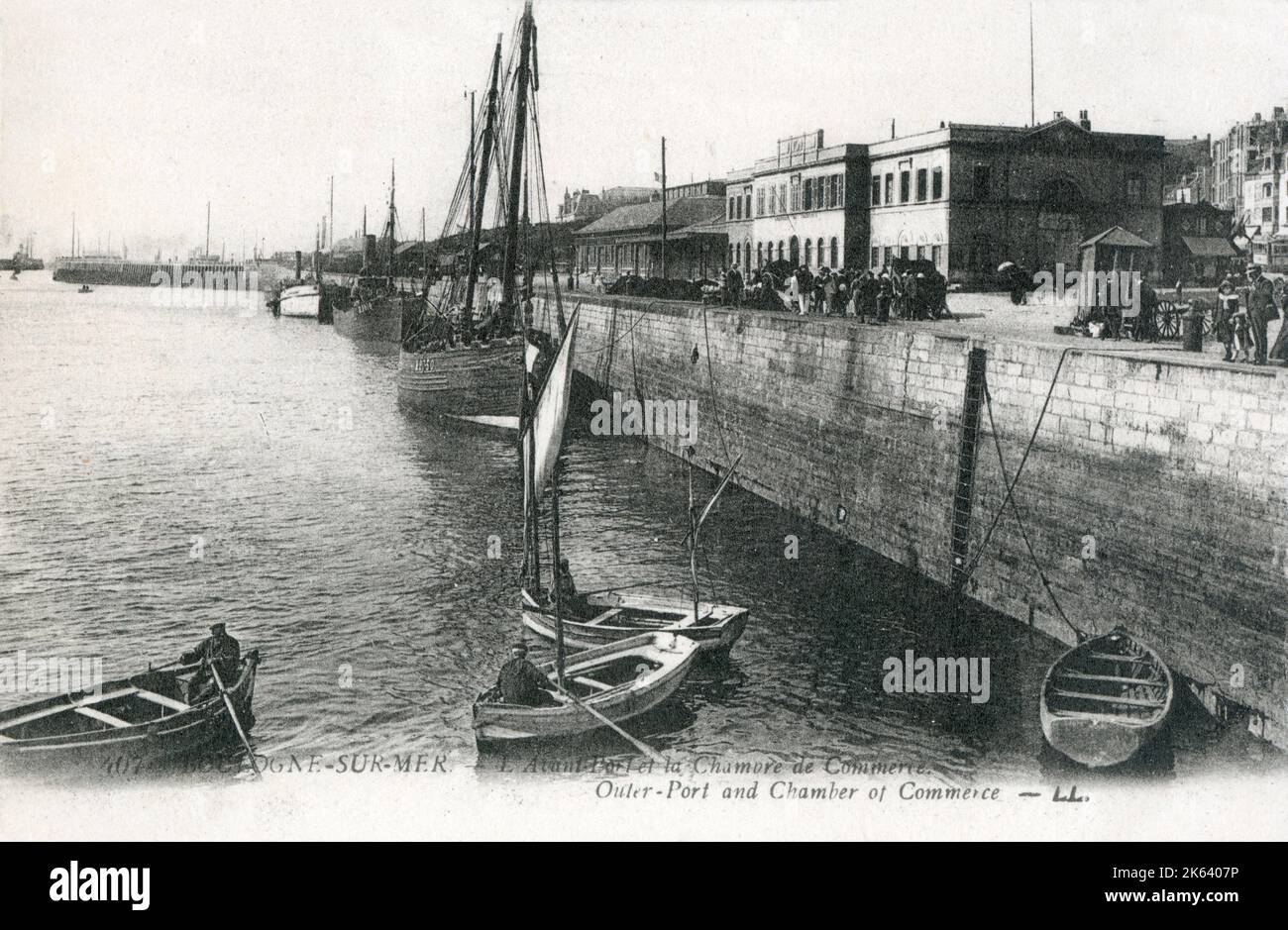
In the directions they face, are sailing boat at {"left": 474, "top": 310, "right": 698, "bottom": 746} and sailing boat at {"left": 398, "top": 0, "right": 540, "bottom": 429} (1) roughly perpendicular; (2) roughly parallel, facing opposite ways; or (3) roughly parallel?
roughly perpendicular

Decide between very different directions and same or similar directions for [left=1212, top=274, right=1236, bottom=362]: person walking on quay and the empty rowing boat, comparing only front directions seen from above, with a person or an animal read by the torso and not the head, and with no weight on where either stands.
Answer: very different directions

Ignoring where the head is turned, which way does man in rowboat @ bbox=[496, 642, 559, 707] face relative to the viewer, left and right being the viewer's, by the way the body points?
facing away from the viewer and to the right of the viewer

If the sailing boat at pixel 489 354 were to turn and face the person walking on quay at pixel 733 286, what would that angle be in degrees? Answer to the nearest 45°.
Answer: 0° — it already faces them

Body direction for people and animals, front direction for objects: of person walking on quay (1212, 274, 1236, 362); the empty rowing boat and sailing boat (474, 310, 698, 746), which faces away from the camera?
the empty rowing boat

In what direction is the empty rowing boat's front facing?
away from the camera
